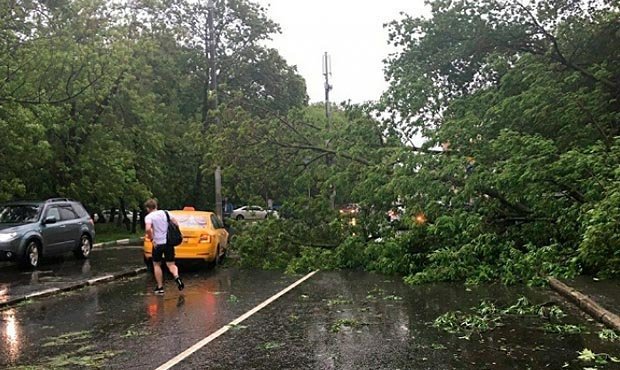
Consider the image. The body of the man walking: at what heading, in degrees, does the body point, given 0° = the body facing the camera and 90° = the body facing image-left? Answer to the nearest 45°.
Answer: approximately 135°

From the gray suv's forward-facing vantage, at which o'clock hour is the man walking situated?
The man walking is roughly at 10 o'clock from the gray suv.

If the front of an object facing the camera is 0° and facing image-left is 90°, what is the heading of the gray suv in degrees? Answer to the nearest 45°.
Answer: approximately 45°

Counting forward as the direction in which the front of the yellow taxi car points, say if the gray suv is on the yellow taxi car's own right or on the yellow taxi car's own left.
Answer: on the yellow taxi car's own left

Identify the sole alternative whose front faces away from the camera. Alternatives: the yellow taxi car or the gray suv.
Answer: the yellow taxi car

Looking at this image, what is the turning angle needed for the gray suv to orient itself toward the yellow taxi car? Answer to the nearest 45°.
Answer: approximately 90° to its left

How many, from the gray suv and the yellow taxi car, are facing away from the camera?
1
